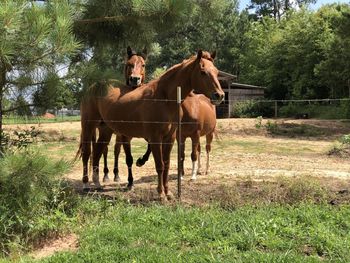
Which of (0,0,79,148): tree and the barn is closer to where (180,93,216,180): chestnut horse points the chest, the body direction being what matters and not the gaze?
the tree

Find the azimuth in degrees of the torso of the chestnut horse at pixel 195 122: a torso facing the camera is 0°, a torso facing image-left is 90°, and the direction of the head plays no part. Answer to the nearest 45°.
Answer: approximately 45°

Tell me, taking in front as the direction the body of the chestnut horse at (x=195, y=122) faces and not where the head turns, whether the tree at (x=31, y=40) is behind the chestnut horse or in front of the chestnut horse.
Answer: in front

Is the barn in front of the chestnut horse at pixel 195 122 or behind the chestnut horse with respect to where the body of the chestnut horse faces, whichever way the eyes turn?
behind

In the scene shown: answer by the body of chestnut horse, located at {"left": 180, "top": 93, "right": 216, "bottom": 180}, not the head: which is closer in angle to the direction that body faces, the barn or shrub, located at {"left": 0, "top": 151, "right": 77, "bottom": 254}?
the shrub
